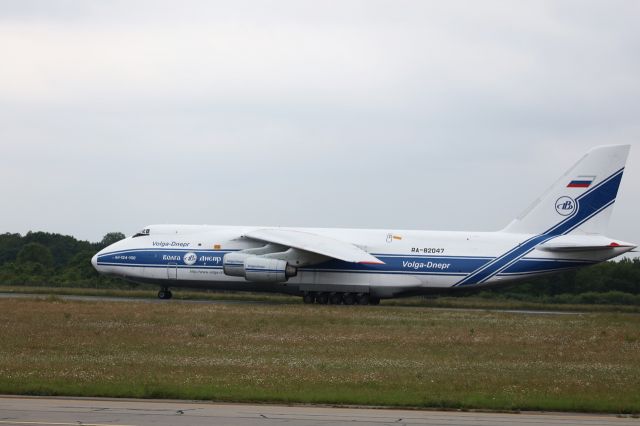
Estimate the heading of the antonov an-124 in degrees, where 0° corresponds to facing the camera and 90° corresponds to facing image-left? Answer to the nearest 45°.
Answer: approximately 90°
